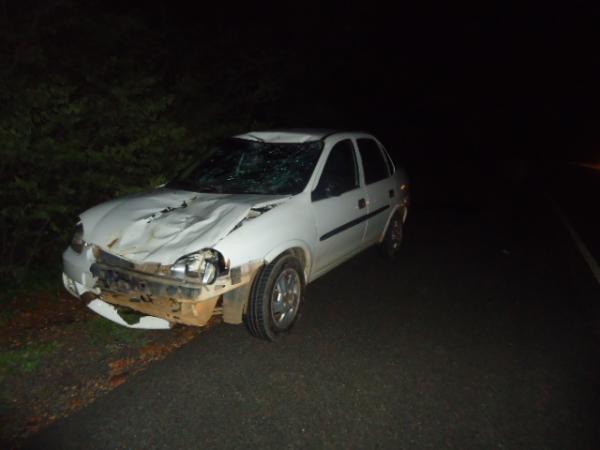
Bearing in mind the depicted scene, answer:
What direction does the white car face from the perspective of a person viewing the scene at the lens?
facing the viewer and to the left of the viewer
